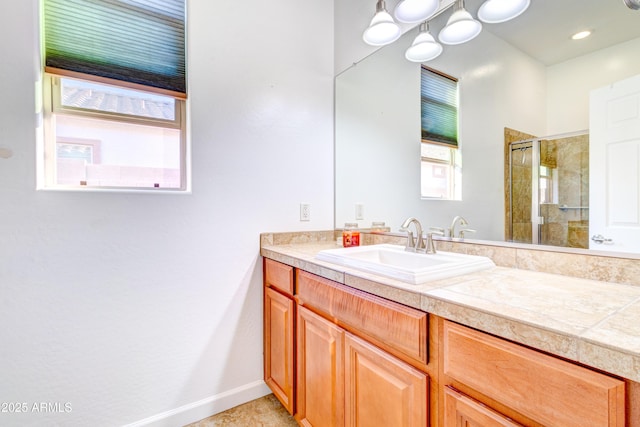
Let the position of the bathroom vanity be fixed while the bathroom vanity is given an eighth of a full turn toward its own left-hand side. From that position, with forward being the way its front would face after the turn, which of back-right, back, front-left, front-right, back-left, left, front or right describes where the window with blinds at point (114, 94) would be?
right

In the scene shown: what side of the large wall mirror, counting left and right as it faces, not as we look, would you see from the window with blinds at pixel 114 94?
front

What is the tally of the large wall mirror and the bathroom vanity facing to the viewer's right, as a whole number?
0

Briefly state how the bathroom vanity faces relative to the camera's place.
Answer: facing the viewer and to the left of the viewer

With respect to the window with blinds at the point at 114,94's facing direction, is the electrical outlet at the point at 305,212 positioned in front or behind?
in front

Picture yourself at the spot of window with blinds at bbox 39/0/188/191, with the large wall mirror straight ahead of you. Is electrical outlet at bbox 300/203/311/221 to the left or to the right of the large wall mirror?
left

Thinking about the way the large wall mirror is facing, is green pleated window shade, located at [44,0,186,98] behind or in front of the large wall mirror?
in front

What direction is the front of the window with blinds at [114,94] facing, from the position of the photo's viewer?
facing the viewer and to the right of the viewer

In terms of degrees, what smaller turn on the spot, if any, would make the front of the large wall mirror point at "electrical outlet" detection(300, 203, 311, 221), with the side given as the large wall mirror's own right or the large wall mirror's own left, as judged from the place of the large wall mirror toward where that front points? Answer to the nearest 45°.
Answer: approximately 45° to the large wall mirror's own right

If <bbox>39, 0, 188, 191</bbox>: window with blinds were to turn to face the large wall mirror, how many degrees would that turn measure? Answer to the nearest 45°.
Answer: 0° — it already faces it

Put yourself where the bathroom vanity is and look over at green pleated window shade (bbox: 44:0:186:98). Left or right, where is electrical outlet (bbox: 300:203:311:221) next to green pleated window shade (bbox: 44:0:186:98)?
right
